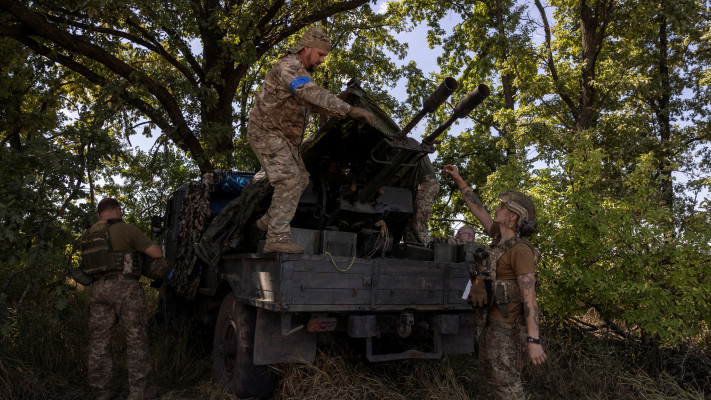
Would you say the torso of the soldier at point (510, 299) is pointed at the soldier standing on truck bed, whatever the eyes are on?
yes

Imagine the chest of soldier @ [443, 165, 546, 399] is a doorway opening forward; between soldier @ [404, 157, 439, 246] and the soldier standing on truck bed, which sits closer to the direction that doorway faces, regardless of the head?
the soldier standing on truck bed

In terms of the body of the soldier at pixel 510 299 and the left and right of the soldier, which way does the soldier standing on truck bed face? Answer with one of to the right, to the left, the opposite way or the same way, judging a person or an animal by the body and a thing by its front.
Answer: the opposite way

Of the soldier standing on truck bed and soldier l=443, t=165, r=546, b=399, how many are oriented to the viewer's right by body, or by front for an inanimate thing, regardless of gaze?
1

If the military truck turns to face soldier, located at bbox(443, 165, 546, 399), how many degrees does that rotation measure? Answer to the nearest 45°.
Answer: approximately 180°

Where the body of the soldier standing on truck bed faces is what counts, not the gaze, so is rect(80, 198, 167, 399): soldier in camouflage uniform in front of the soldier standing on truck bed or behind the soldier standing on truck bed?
behind

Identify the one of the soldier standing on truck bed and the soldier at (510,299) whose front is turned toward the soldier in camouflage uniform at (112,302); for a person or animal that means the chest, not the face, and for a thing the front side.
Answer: the soldier

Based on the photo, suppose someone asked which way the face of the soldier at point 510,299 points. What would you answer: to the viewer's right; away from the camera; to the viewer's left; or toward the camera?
to the viewer's left

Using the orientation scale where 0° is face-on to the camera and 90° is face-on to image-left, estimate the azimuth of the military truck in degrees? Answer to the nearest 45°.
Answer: approximately 135°

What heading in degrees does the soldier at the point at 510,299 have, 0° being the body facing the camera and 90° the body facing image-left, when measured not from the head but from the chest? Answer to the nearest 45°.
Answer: approximately 90°

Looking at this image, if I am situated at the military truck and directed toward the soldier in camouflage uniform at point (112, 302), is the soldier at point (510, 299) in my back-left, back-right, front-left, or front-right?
back-left

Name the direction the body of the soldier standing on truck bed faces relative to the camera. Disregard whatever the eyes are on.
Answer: to the viewer's right
